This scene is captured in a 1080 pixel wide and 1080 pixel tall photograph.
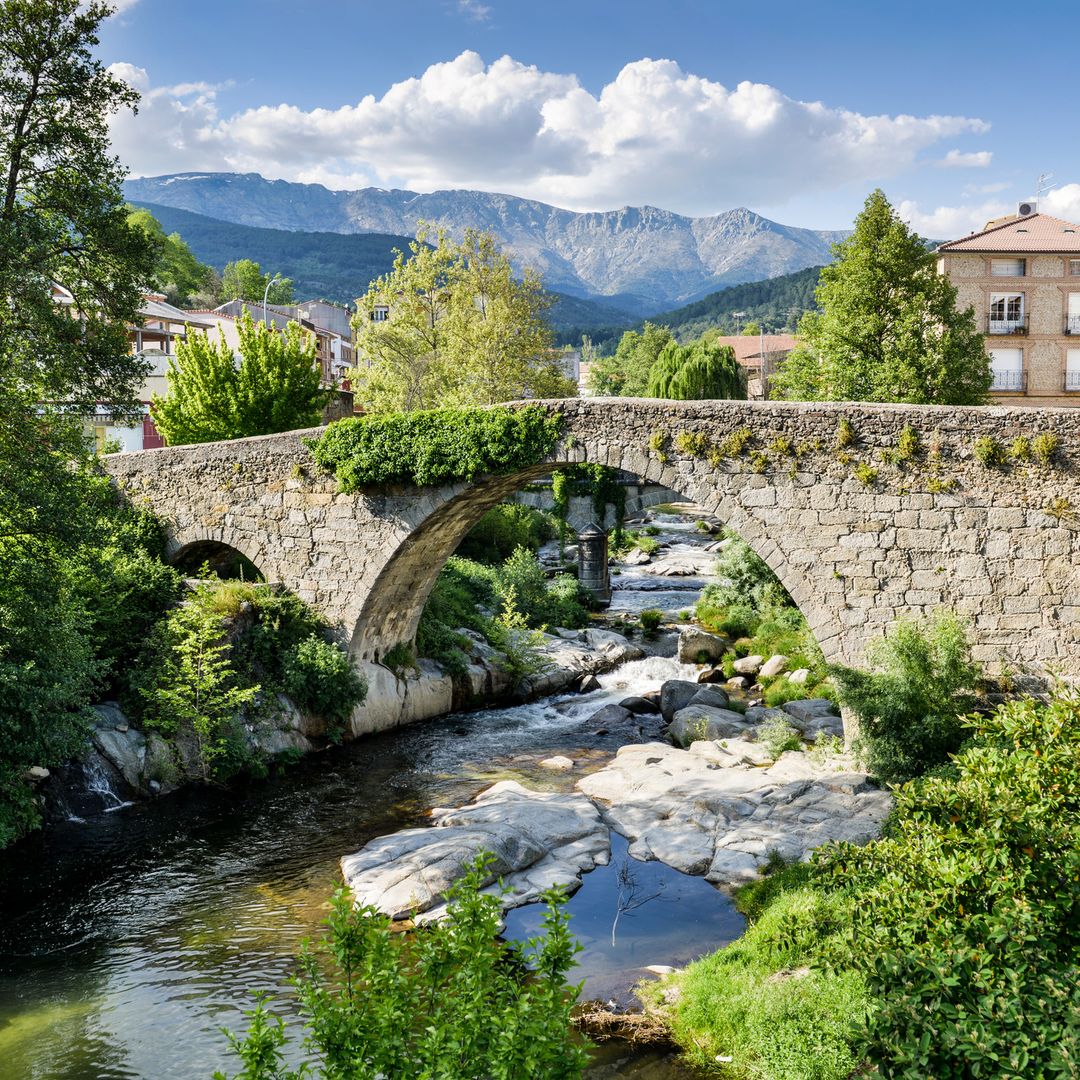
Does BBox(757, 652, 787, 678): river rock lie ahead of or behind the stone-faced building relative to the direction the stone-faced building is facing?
ahead

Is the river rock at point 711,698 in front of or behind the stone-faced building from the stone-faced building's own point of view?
in front

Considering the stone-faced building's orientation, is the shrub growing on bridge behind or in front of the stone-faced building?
in front

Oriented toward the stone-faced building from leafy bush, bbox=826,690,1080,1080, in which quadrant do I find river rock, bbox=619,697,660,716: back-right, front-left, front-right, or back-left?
front-left

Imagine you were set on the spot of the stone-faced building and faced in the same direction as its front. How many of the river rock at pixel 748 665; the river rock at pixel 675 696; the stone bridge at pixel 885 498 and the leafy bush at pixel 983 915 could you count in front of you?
4

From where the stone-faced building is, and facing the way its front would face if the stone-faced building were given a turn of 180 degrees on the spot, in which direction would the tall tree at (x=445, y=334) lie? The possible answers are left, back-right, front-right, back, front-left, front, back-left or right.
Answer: back-left

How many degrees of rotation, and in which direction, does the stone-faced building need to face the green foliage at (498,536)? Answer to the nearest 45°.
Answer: approximately 45° to its right

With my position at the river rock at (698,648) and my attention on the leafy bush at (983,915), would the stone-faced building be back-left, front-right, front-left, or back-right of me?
back-left

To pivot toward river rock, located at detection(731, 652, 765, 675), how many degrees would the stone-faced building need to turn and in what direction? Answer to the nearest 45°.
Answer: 0° — it already faces it

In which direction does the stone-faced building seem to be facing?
toward the camera

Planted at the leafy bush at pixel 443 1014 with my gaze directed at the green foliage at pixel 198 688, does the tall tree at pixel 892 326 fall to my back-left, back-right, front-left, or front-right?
front-right

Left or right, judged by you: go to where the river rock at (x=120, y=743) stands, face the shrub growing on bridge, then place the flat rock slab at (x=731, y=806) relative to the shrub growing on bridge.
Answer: right
